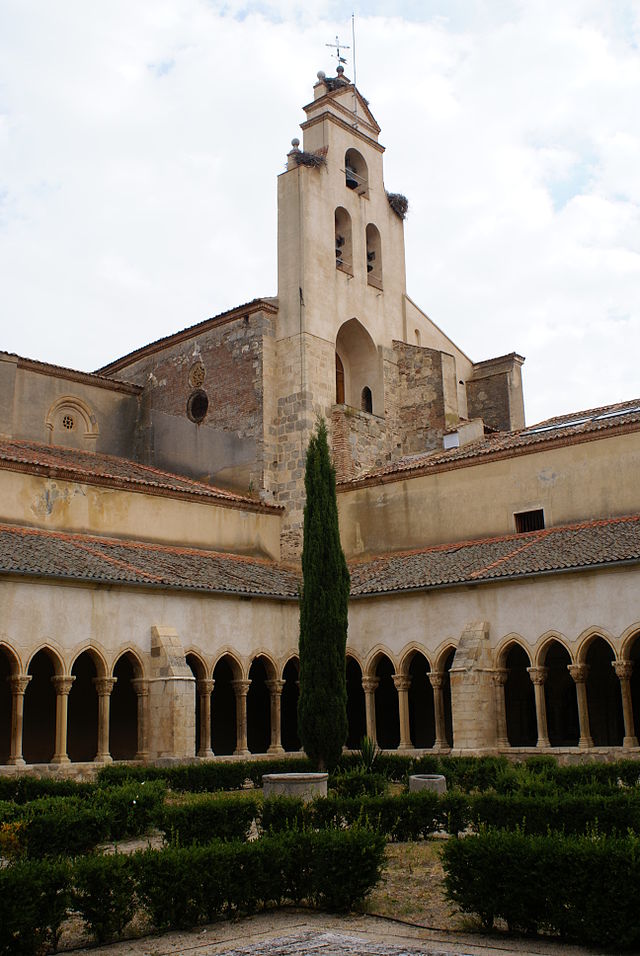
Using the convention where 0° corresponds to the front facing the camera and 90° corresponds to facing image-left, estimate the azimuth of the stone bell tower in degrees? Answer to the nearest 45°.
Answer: approximately 315°

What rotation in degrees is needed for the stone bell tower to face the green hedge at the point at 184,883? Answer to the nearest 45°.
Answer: approximately 45° to its right
